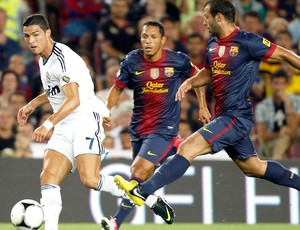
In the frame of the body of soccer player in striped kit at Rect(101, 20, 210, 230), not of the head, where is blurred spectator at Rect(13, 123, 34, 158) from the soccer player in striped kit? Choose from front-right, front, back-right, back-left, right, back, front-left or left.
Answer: back-right

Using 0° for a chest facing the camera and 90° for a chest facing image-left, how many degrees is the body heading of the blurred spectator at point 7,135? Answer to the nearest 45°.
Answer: approximately 0°

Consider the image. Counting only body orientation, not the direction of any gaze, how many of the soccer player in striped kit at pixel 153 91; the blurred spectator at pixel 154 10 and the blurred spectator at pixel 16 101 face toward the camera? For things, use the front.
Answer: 3

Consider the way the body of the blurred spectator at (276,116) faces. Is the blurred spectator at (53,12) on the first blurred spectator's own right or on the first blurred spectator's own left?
on the first blurred spectator's own right

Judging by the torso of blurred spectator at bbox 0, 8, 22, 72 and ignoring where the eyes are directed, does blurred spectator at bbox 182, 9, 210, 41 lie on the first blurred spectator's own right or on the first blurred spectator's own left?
on the first blurred spectator's own left
